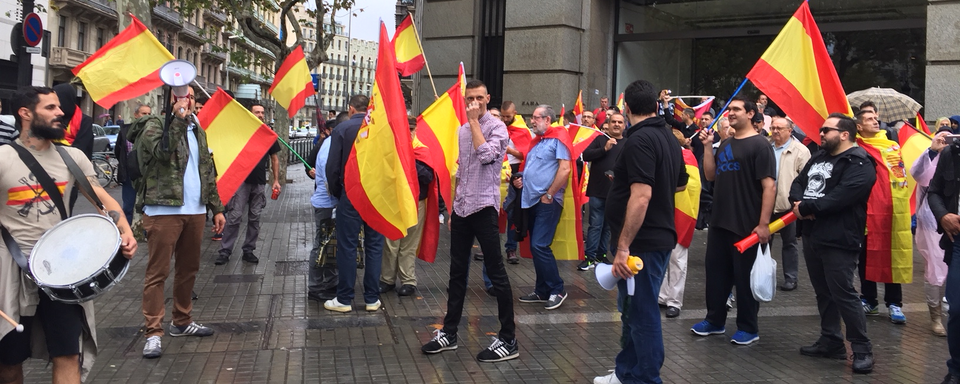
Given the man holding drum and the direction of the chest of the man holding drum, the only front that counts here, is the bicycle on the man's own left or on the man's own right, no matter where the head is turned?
on the man's own left

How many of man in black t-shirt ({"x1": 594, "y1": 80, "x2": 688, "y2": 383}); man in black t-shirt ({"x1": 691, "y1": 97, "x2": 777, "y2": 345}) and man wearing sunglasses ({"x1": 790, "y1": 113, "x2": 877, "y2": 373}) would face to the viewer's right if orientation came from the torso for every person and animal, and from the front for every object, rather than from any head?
0

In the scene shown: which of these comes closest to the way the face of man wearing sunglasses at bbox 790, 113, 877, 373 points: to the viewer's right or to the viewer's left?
to the viewer's left

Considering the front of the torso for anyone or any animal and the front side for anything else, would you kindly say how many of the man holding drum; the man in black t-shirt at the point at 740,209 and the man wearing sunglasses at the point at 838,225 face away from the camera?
0

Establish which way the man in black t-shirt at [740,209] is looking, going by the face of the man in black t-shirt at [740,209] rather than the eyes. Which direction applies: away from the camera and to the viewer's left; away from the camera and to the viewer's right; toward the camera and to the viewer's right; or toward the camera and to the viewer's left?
toward the camera and to the viewer's left

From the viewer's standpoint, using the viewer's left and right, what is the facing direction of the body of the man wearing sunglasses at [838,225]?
facing the viewer and to the left of the viewer

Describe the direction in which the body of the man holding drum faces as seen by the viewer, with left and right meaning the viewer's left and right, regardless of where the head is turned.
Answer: facing the viewer and to the right of the viewer

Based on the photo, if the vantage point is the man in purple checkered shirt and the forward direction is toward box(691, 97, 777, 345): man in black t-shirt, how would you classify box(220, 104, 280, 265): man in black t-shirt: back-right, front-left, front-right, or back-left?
back-left

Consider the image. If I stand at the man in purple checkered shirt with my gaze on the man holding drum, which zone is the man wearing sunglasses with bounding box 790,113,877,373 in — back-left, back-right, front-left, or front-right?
back-left
